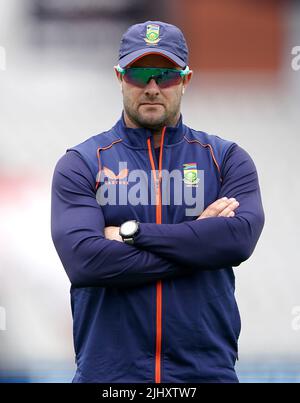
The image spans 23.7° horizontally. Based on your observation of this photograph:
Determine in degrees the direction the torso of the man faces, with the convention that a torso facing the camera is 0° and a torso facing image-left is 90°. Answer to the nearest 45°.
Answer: approximately 0°
